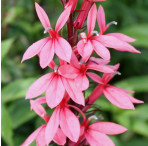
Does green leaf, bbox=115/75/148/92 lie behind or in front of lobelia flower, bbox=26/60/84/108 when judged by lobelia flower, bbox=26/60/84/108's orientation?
behind

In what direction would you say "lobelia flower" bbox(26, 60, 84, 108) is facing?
toward the camera

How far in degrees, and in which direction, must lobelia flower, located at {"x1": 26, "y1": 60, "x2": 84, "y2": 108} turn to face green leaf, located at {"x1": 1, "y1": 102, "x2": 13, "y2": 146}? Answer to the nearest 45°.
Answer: approximately 135° to its right
